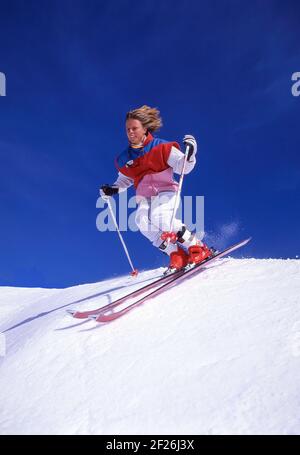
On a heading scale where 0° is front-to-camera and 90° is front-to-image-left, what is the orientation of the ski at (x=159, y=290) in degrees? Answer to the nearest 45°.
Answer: approximately 45°

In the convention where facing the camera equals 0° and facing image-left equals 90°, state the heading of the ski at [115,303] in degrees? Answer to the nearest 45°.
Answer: approximately 45°

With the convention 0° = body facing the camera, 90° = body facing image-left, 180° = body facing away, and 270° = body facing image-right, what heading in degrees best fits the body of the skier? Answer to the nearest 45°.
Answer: approximately 45°
